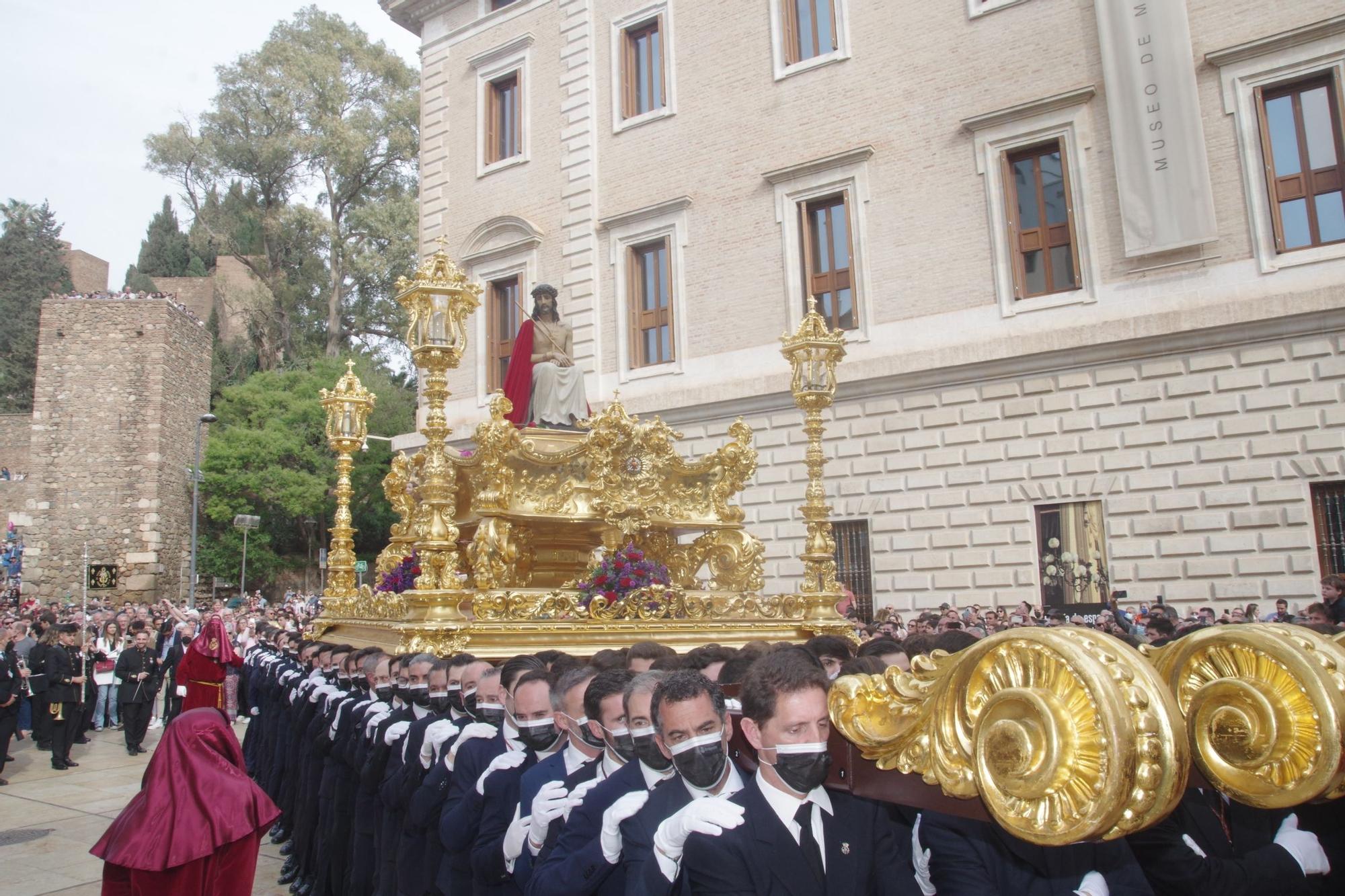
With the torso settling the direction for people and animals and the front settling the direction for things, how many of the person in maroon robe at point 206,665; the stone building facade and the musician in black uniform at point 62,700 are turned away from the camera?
0

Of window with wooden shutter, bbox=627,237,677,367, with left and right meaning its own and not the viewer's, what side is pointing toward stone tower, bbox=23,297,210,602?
right

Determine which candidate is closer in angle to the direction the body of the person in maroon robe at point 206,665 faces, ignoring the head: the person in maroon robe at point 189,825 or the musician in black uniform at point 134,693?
the person in maroon robe

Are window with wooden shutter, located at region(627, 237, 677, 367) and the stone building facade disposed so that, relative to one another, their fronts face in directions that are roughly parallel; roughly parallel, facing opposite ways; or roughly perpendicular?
roughly parallel

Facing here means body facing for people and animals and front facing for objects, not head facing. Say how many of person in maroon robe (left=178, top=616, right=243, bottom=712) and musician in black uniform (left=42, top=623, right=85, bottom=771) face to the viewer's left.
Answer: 0

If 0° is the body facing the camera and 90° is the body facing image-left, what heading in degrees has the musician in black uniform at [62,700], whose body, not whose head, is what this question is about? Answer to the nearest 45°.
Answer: approximately 315°

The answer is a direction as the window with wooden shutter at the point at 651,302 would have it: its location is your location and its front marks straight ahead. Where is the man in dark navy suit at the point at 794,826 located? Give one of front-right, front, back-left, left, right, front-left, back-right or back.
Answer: front-left

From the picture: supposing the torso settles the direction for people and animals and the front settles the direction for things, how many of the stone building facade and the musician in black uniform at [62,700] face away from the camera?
0

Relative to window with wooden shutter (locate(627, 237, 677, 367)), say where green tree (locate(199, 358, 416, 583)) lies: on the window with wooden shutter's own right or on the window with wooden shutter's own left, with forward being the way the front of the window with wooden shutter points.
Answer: on the window with wooden shutter's own right

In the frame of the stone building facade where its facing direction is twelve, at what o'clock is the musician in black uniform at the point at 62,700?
The musician in black uniform is roughly at 1 o'clock from the stone building facade.

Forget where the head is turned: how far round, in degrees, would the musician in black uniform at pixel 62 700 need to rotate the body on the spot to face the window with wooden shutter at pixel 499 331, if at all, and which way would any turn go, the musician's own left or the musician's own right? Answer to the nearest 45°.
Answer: approximately 90° to the musician's own left

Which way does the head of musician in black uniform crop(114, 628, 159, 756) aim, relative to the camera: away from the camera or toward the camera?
toward the camera

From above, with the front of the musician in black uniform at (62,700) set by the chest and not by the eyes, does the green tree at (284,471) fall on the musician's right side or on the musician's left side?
on the musician's left side

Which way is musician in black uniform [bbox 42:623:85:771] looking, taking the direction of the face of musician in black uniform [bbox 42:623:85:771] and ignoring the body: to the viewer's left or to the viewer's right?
to the viewer's right

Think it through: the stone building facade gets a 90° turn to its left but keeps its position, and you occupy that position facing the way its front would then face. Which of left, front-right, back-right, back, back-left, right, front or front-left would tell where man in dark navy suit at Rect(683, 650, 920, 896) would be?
front-right
